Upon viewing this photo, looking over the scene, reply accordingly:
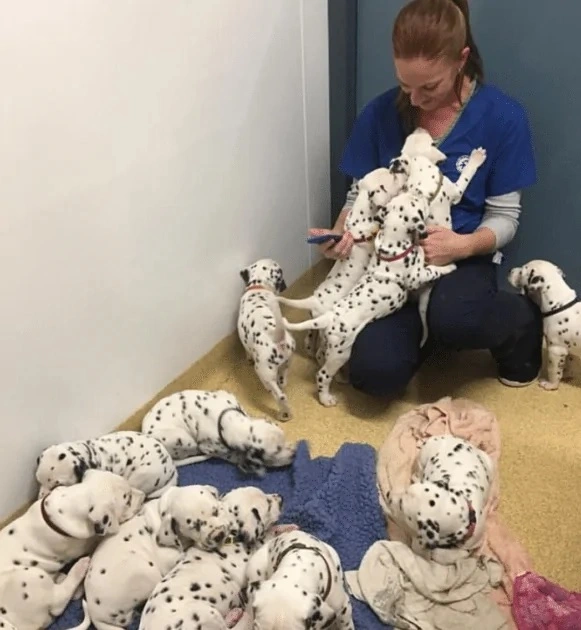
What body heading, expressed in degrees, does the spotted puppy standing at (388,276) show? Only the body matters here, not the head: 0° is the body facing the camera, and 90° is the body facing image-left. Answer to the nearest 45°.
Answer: approximately 225°

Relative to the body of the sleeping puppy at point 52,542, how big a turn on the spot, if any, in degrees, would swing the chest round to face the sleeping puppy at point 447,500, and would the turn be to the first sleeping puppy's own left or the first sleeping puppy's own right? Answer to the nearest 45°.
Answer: approximately 45° to the first sleeping puppy's own right

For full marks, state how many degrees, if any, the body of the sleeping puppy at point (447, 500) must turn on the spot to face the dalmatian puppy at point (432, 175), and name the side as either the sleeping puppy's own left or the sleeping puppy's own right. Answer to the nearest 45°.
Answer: approximately 135° to the sleeping puppy's own right

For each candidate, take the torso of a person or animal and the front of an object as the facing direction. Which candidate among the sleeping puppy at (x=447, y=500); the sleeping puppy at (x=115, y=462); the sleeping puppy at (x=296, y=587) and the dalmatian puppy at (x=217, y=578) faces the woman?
the dalmatian puppy

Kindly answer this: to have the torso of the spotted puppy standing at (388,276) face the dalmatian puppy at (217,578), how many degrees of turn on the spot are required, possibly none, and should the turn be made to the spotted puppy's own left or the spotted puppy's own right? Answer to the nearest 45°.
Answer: approximately 180°

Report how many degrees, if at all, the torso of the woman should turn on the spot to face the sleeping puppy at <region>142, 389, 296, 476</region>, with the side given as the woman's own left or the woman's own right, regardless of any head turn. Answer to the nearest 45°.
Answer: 0° — they already face it

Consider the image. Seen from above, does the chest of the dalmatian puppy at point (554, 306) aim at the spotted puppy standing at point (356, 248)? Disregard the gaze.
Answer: yes

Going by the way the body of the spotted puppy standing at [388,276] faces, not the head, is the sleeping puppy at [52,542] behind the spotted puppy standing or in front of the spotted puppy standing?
behind

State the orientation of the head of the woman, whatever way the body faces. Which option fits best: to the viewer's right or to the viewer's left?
to the viewer's left

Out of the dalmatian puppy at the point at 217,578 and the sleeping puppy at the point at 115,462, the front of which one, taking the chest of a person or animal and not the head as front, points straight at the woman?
the dalmatian puppy

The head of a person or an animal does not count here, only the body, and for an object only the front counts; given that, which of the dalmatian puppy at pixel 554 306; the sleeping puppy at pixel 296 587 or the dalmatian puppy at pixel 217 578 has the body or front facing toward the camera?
the sleeping puppy

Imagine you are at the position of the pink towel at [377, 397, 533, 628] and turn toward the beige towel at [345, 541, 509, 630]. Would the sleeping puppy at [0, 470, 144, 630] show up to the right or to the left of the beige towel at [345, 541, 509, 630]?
right

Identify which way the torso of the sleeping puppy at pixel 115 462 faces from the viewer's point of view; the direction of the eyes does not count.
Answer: to the viewer's left
